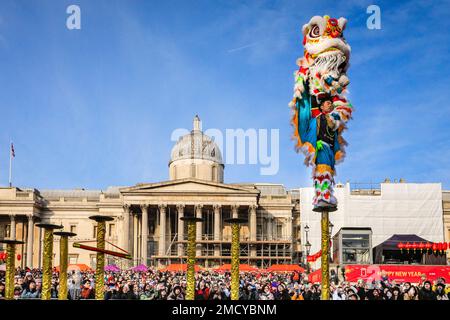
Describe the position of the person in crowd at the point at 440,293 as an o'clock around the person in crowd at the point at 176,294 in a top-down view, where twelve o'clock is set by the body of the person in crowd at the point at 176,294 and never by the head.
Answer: the person in crowd at the point at 440,293 is roughly at 9 o'clock from the person in crowd at the point at 176,294.

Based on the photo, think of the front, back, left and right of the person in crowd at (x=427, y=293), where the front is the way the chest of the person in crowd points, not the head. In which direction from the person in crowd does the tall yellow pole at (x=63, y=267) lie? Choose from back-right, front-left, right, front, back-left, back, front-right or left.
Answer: front-right

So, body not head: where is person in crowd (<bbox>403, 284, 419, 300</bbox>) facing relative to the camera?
toward the camera

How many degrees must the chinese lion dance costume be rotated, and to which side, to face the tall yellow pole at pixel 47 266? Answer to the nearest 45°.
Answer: approximately 135° to its right

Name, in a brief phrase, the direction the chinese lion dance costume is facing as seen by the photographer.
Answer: facing the viewer and to the right of the viewer

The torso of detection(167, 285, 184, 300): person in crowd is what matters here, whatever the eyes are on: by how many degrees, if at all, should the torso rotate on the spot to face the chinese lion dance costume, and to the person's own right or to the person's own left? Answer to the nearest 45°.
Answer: approximately 45° to the person's own left

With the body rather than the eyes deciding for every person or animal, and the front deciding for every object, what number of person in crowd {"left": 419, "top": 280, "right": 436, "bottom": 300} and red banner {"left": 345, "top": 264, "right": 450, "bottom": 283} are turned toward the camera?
2

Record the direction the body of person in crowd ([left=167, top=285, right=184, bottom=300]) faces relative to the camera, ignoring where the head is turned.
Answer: toward the camera

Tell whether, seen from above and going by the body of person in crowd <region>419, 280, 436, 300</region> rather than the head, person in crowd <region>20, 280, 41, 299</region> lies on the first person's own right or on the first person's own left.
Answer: on the first person's own right

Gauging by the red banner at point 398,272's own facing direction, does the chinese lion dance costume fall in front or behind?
in front
